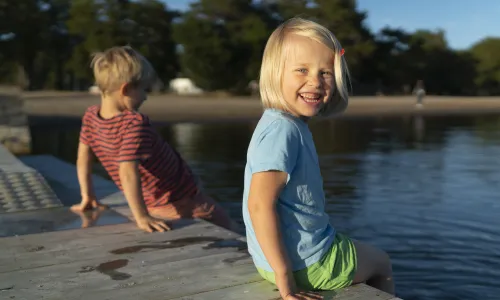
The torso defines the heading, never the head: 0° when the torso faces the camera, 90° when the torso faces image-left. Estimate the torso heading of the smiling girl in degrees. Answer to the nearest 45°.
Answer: approximately 270°

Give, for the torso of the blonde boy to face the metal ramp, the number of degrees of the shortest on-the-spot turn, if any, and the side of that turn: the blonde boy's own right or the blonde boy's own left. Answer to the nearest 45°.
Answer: approximately 90° to the blonde boy's own left

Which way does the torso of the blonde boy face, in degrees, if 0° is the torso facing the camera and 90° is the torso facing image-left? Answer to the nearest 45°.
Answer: approximately 225°

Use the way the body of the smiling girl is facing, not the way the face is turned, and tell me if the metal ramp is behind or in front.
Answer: behind
